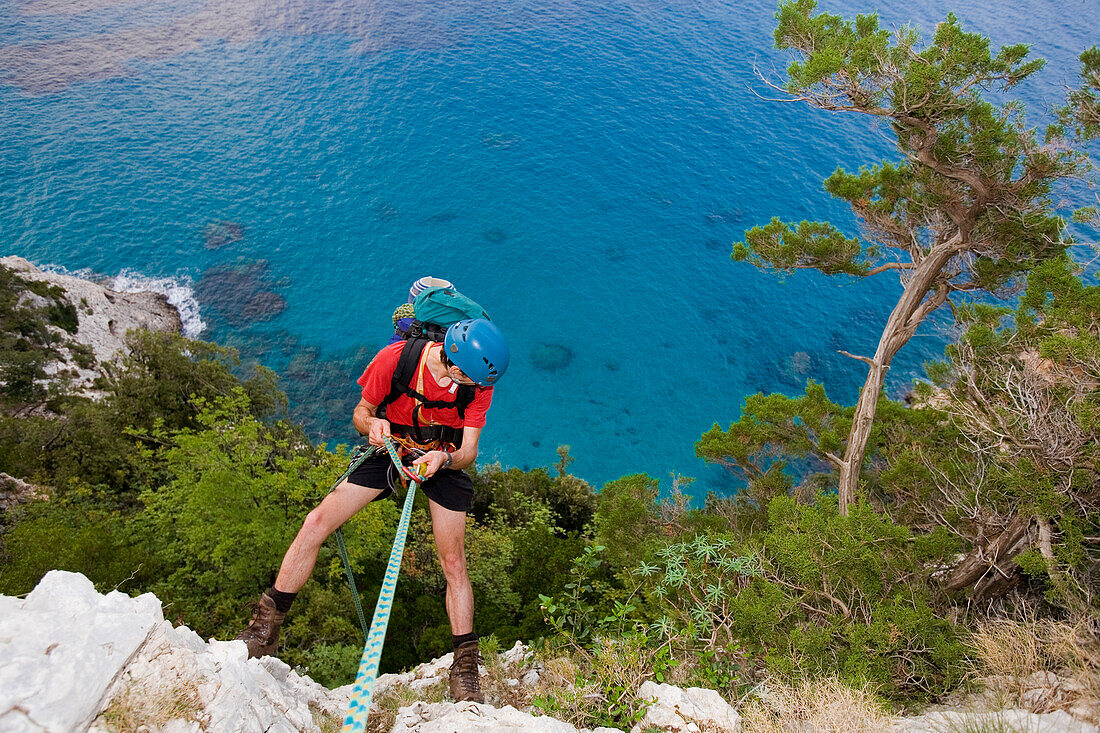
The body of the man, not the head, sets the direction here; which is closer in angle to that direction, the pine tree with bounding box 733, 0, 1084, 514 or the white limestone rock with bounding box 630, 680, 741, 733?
the white limestone rock

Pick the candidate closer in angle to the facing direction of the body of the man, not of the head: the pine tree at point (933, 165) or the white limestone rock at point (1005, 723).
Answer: the white limestone rock

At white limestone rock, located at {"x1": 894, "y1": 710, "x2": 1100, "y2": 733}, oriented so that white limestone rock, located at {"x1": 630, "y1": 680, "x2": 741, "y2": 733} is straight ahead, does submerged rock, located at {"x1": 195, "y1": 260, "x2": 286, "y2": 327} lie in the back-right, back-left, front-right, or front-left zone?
front-right

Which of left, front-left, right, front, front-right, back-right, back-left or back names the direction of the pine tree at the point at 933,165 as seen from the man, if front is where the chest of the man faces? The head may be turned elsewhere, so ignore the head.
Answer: back-left

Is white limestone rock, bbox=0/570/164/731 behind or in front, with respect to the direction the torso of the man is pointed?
in front

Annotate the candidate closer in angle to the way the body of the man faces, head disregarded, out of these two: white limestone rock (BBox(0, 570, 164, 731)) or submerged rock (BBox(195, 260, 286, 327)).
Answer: the white limestone rock

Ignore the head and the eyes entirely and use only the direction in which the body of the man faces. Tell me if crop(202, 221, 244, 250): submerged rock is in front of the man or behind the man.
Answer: behind

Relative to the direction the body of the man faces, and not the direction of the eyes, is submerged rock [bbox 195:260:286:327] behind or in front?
behind

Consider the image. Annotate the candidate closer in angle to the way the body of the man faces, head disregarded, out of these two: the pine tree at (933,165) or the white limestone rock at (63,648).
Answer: the white limestone rock

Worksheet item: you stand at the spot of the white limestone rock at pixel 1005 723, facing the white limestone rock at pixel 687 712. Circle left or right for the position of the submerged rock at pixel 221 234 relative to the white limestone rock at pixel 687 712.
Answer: right

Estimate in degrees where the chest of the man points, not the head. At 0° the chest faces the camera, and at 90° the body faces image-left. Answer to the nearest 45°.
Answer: approximately 0°
